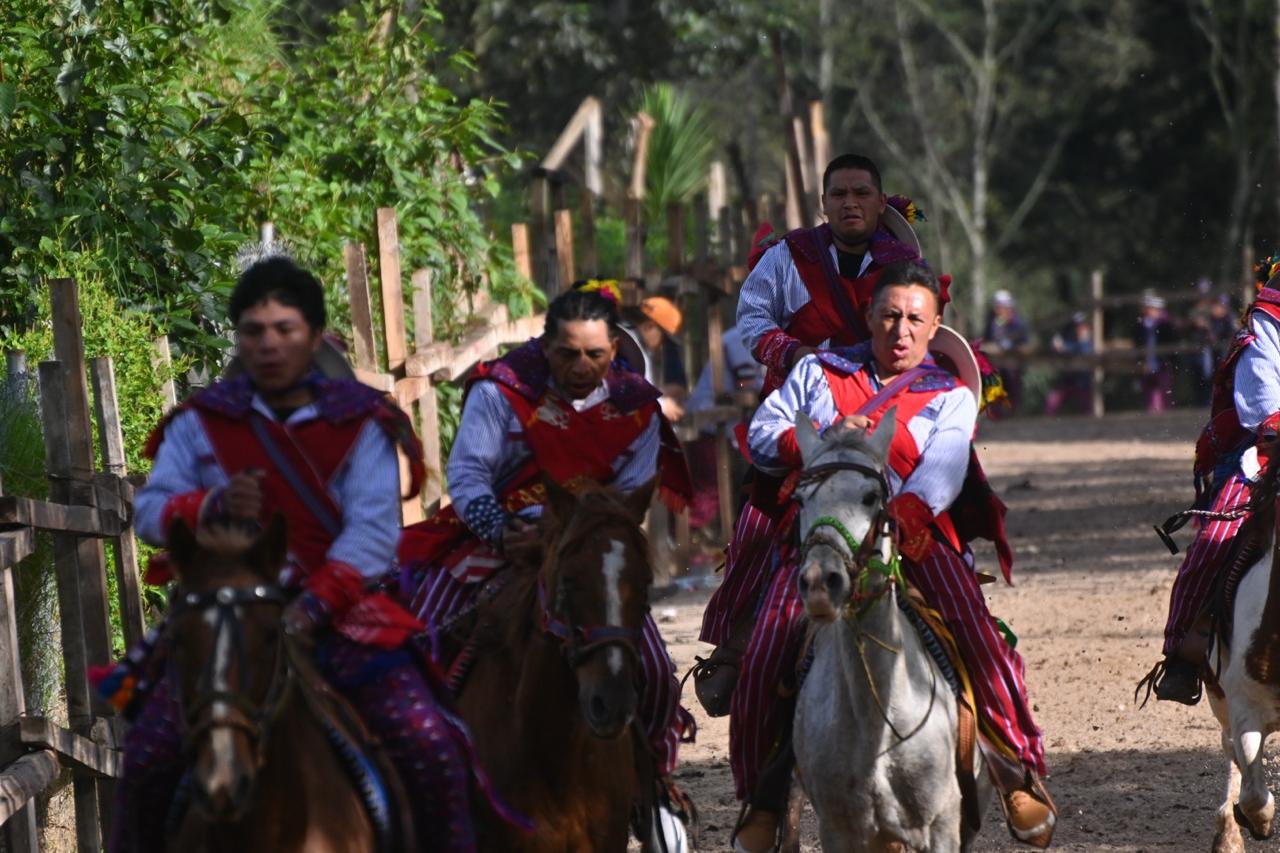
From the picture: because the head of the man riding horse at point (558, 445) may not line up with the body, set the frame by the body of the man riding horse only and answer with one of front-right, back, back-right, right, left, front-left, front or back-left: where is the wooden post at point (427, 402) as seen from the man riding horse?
back

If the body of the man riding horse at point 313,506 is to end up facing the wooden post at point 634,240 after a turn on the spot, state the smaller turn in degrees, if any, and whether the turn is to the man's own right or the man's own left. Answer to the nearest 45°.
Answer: approximately 180°

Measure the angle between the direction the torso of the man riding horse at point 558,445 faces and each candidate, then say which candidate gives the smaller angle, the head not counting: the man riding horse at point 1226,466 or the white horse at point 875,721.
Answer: the white horse

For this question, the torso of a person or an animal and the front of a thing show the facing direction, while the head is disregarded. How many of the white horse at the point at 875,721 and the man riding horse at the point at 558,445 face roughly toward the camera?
2

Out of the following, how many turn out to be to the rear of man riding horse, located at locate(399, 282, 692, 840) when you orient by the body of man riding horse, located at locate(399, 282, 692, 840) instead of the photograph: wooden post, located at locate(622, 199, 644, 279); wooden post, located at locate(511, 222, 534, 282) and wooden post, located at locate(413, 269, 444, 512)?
3

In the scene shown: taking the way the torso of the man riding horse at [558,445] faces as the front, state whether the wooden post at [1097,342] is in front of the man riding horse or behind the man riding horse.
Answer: behind
